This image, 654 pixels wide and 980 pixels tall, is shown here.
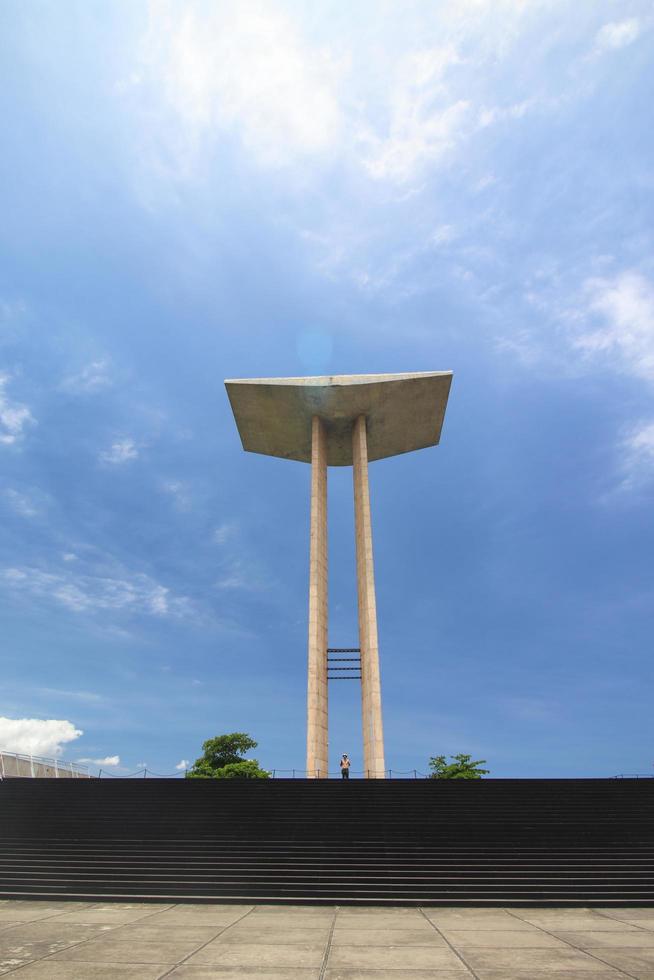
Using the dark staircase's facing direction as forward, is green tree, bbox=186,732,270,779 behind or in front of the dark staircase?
behind

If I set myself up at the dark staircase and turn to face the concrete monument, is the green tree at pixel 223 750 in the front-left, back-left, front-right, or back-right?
front-left

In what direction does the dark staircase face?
toward the camera
